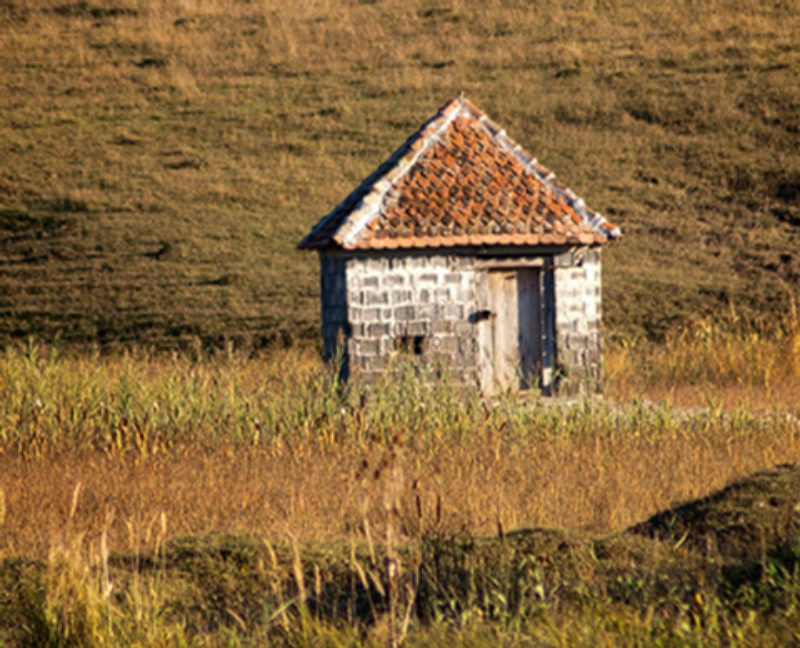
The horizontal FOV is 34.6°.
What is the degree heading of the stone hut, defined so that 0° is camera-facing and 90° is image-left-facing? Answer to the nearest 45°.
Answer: approximately 0°
